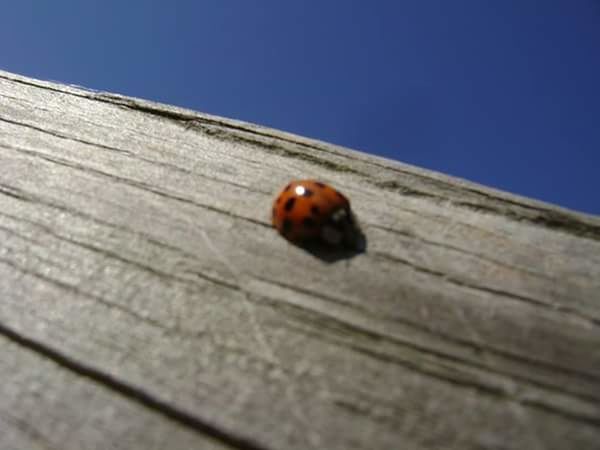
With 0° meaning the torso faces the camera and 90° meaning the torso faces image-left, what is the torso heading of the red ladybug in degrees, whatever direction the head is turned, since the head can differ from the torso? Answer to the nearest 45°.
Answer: approximately 315°
